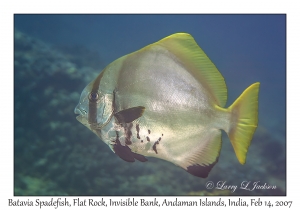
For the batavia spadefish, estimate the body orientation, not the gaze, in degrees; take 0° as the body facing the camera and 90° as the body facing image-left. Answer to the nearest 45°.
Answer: approximately 90°
